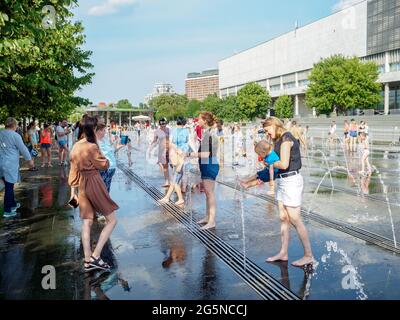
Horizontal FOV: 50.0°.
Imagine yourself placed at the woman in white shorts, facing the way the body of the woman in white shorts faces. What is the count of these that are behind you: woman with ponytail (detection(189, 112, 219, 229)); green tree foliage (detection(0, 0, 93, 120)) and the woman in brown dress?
0

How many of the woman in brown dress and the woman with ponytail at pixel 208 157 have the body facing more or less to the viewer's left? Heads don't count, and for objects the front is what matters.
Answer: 1

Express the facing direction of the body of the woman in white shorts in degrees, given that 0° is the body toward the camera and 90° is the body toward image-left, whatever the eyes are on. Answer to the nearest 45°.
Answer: approximately 90°

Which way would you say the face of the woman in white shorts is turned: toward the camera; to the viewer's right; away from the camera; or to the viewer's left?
to the viewer's left

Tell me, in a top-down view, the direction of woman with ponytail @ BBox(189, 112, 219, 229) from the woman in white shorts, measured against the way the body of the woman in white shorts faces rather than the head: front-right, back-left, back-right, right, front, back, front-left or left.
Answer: front-right

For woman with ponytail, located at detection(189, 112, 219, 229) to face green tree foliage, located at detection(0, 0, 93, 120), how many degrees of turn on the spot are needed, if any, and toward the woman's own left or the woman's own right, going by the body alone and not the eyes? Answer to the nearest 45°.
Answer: approximately 45° to the woman's own right

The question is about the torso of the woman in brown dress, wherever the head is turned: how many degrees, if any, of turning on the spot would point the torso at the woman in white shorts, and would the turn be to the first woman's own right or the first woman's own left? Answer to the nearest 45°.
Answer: approximately 45° to the first woman's own right

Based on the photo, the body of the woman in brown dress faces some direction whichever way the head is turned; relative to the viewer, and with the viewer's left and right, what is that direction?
facing away from the viewer and to the right of the viewer

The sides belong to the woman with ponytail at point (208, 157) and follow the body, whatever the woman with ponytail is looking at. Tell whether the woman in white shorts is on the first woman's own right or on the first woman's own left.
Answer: on the first woman's own left

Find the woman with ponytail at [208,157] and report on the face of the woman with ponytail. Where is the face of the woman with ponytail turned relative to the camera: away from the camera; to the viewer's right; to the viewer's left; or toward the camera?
to the viewer's left

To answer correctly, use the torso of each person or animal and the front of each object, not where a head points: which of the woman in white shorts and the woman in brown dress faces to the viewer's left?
the woman in white shorts

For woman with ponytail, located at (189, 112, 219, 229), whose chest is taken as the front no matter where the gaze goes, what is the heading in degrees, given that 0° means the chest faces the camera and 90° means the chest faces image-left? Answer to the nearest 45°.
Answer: approximately 90°
